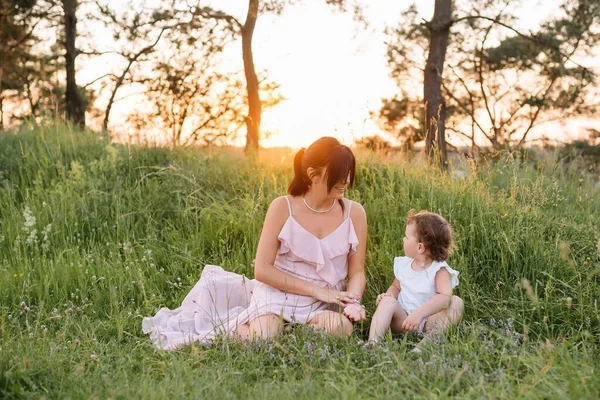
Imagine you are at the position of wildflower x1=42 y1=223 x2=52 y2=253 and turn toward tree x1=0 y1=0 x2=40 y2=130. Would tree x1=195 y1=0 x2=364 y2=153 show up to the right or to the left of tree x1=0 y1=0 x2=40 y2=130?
right

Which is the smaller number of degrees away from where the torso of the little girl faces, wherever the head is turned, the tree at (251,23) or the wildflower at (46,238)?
the wildflower

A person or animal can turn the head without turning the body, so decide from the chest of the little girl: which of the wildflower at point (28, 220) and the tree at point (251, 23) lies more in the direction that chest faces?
the wildflower

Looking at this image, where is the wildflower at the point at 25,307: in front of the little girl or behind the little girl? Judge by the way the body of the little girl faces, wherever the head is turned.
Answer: in front

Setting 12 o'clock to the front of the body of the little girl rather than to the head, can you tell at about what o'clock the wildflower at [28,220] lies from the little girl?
The wildflower is roughly at 2 o'clock from the little girl.

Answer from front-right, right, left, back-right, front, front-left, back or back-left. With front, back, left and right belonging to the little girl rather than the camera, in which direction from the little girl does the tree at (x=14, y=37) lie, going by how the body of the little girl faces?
right

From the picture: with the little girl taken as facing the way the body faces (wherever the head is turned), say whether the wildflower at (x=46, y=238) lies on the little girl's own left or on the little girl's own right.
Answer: on the little girl's own right

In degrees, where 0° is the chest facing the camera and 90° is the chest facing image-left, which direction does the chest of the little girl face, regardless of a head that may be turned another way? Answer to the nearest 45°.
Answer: approximately 45°

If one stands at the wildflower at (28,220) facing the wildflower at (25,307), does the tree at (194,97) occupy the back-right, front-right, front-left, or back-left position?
back-left
